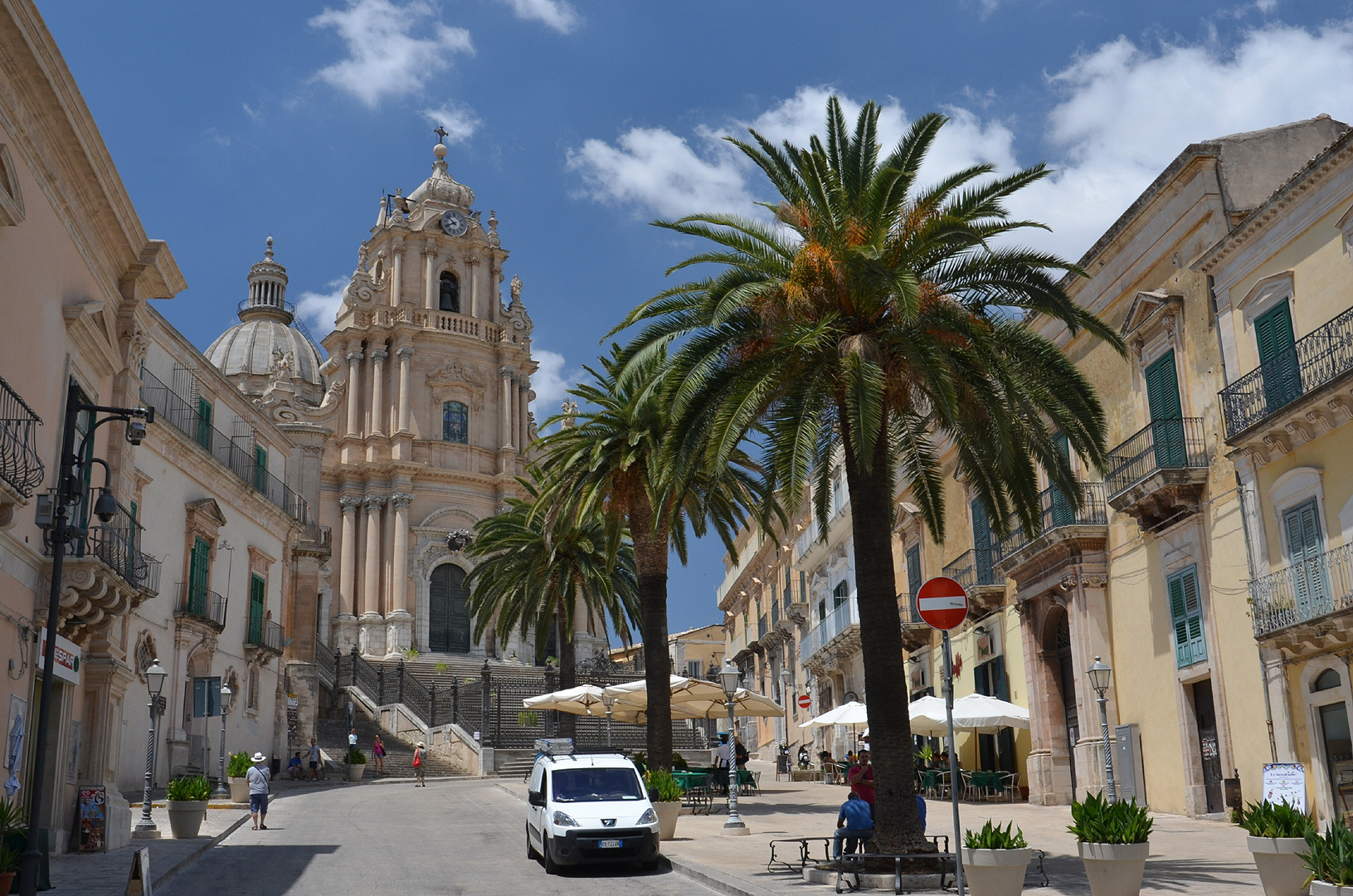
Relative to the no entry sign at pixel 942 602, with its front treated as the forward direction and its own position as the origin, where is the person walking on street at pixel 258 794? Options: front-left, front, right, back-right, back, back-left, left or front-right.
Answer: back-right

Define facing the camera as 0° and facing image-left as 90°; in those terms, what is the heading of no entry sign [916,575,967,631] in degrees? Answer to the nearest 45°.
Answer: approximately 0°

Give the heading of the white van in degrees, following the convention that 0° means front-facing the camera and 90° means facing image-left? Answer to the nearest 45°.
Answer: approximately 0°

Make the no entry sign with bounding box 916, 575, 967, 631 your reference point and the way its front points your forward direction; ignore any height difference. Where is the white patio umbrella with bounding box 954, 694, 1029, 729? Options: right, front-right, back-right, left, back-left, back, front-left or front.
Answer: back

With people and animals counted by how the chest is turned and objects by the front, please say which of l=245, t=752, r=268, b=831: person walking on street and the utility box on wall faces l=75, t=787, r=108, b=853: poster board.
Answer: the utility box on wall

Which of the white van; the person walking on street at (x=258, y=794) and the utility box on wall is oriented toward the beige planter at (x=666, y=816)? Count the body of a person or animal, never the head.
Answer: the utility box on wall

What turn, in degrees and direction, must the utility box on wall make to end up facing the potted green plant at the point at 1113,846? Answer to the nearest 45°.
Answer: approximately 45° to its left
